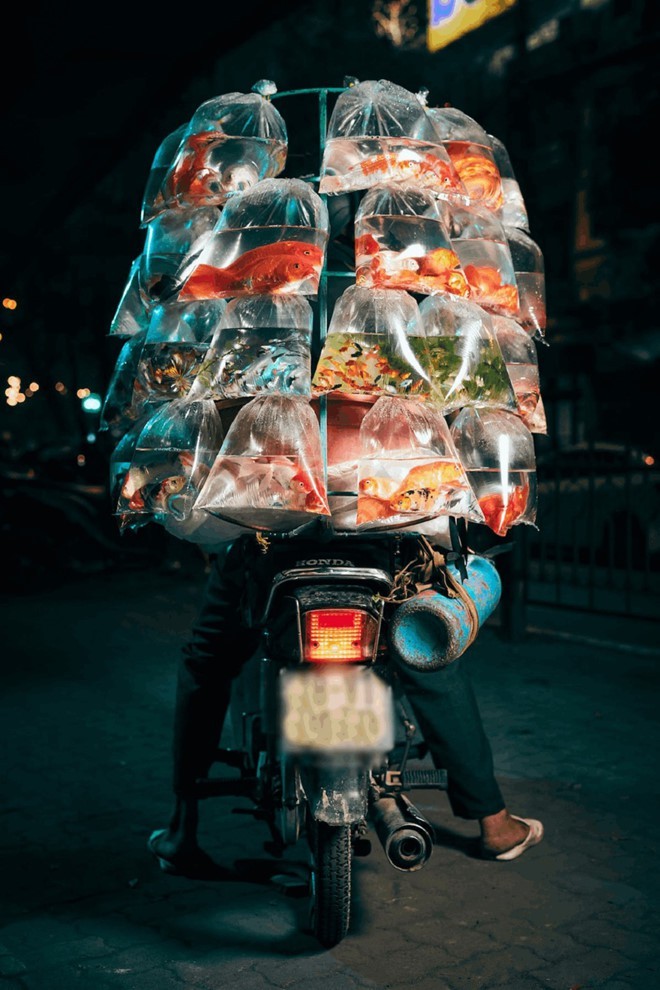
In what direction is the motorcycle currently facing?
away from the camera
